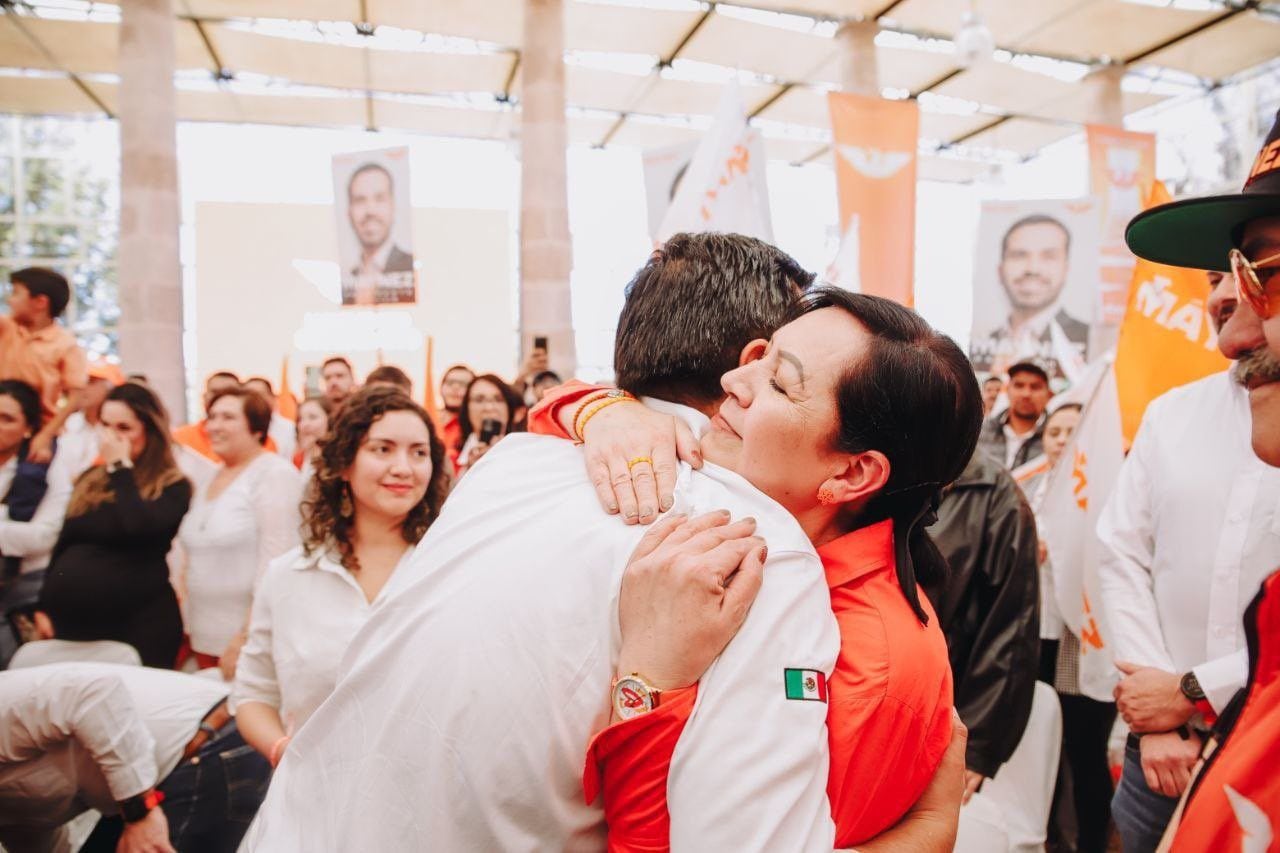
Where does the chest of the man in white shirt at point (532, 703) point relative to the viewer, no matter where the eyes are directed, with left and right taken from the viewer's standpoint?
facing away from the viewer and to the right of the viewer

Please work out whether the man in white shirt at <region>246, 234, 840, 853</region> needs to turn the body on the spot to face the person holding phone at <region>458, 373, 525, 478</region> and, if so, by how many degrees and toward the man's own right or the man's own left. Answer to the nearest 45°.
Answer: approximately 45° to the man's own left

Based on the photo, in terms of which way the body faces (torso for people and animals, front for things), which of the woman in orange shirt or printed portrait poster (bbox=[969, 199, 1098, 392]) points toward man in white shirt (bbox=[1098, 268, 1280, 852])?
the printed portrait poster

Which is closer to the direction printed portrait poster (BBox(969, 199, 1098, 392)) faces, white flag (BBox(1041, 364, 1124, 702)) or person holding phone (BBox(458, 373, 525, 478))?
the white flag

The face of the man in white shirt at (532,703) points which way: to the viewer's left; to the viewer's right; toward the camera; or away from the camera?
away from the camera

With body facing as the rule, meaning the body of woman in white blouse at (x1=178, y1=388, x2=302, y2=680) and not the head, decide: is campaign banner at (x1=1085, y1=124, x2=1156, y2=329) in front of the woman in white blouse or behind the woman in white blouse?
behind

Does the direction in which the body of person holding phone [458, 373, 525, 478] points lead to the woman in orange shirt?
yes

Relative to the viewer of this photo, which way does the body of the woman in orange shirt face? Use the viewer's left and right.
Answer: facing to the left of the viewer
